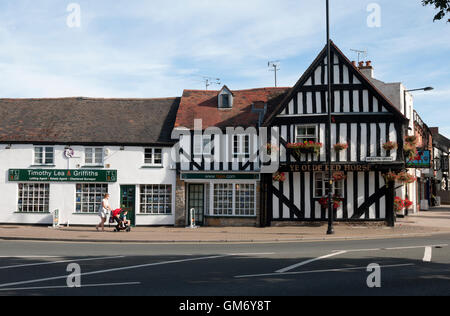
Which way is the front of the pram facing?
to the viewer's right

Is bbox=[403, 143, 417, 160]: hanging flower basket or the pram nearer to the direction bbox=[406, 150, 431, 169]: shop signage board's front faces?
the hanging flower basket

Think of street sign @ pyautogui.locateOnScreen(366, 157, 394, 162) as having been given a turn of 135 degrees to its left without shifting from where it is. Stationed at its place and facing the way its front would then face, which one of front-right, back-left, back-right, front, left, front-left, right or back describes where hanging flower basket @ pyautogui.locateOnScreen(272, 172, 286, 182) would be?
back-left

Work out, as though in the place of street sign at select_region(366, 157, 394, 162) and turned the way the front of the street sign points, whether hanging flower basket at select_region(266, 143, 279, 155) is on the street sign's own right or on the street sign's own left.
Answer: on the street sign's own right

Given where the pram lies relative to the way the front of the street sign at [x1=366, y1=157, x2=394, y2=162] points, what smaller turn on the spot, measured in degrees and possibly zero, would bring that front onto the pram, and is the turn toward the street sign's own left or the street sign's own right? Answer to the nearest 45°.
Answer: approximately 90° to the street sign's own right

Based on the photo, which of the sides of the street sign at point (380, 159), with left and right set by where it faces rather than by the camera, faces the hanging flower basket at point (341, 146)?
right

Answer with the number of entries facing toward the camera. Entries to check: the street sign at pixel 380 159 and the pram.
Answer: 1

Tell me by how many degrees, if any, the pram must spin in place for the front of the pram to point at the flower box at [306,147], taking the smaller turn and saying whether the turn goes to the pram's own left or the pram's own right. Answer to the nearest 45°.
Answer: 0° — it already faces it

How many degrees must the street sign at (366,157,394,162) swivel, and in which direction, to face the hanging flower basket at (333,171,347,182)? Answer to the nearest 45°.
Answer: approximately 90° to its right
